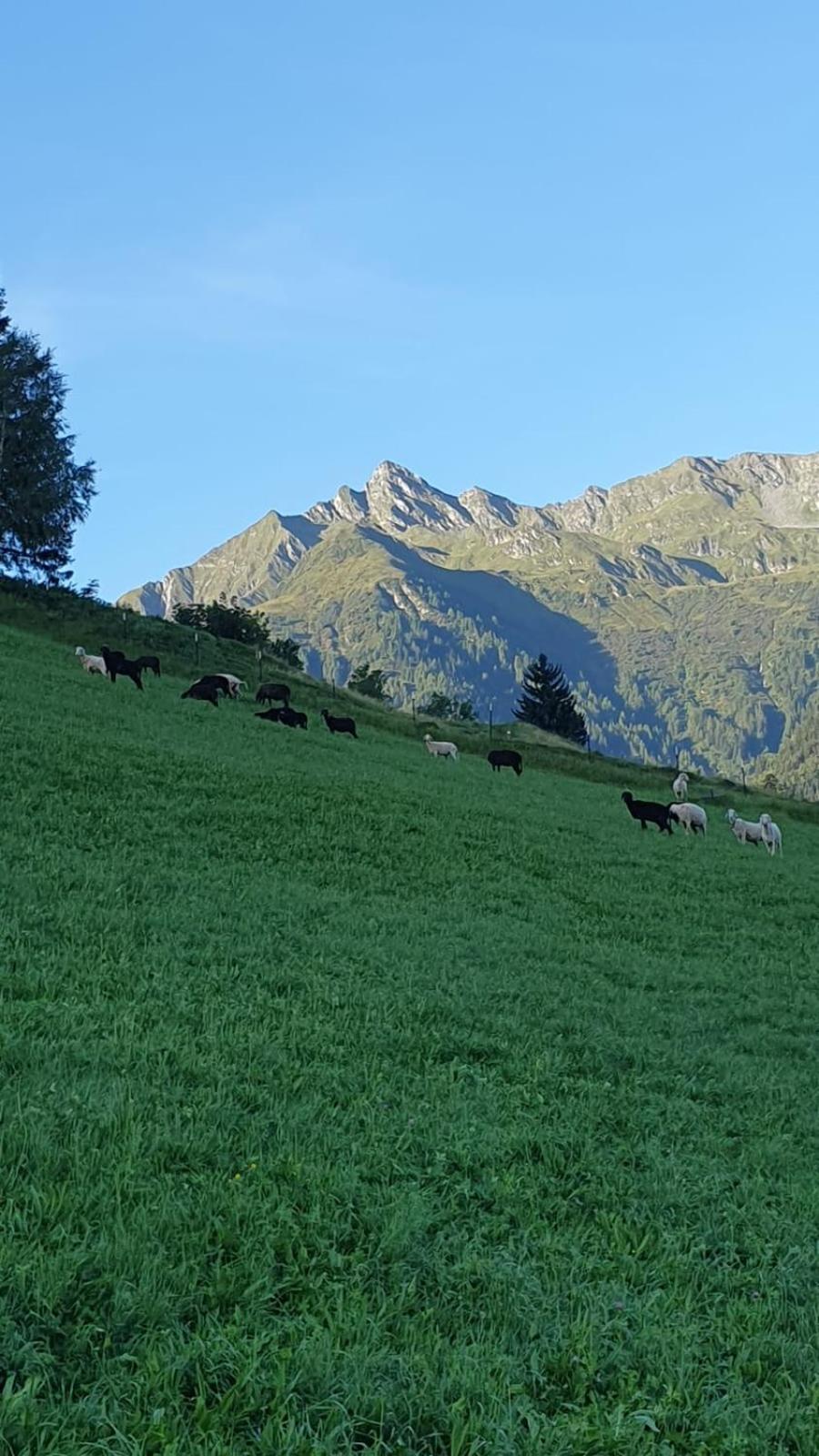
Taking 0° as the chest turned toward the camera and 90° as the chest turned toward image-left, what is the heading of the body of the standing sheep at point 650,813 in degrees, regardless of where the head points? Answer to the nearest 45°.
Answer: approximately 90°

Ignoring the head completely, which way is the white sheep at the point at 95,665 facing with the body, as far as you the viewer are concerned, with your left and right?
facing to the left of the viewer

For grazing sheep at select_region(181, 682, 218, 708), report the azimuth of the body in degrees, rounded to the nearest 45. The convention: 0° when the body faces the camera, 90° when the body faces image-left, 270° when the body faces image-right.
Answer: approximately 90°

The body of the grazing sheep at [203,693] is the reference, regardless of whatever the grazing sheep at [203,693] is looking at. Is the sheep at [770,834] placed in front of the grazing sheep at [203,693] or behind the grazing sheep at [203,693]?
behind

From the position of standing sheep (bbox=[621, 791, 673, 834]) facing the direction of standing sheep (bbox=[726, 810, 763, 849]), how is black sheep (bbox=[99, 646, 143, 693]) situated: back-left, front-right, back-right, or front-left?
back-left

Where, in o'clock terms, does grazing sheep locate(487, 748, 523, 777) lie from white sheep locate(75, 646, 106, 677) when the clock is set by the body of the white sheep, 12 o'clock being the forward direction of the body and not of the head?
The grazing sheep is roughly at 6 o'clock from the white sheep.

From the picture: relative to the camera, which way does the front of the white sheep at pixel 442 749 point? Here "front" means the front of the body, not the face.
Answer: to the viewer's left

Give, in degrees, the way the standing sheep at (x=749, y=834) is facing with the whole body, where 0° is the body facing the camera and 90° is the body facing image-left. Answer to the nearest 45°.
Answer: approximately 90°
